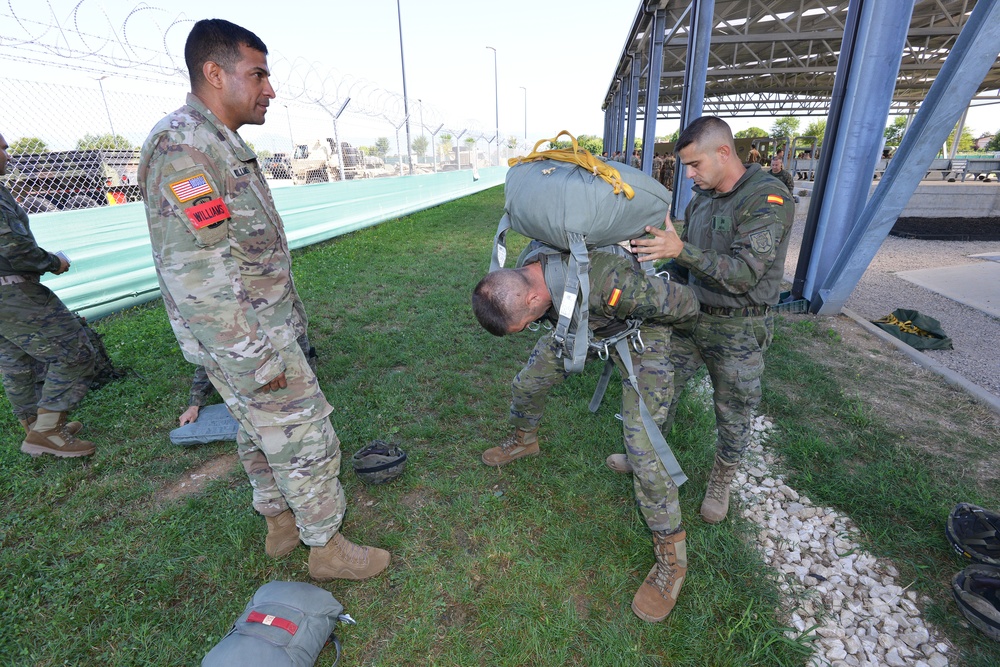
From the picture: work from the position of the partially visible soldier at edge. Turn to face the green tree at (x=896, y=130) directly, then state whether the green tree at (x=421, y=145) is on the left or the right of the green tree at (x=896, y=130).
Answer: left

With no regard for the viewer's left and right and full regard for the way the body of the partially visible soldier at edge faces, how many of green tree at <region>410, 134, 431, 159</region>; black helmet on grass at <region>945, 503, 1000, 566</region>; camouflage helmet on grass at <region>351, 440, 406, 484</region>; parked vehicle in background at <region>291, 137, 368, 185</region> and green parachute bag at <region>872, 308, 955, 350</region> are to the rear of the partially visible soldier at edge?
0

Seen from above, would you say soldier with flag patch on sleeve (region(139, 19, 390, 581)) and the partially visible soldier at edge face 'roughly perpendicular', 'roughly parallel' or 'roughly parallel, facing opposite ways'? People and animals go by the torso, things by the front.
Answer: roughly parallel

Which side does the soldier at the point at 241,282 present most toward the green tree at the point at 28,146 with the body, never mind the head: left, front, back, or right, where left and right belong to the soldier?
left

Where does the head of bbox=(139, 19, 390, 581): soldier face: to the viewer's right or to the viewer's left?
to the viewer's right

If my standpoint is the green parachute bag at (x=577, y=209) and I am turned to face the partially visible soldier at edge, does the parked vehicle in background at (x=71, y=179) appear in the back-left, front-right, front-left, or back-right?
front-right

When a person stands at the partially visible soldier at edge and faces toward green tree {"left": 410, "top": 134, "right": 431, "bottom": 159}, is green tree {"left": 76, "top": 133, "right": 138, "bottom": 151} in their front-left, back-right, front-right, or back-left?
front-left

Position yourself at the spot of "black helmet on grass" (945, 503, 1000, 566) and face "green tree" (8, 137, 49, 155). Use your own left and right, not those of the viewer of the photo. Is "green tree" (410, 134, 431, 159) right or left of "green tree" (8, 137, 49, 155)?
right

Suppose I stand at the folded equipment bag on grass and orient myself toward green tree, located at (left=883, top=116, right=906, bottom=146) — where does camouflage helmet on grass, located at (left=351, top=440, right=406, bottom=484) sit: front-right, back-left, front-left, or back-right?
front-left

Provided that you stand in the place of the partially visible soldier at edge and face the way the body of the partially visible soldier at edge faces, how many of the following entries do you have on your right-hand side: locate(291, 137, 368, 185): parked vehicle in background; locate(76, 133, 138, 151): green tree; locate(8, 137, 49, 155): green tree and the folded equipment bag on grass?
1

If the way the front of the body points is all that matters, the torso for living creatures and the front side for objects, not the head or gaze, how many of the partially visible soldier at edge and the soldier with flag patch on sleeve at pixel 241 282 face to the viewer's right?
2

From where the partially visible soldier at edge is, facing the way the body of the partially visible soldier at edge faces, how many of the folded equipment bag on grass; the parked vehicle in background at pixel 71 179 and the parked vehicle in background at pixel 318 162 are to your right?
1

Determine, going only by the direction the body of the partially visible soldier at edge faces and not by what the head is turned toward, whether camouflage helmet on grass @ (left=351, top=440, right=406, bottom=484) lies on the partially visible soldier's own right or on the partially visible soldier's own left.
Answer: on the partially visible soldier's own right

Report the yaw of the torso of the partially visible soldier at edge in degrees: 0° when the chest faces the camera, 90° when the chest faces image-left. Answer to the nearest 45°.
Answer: approximately 270°

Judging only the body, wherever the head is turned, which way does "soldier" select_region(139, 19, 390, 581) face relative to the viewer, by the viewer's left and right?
facing to the right of the viewer
